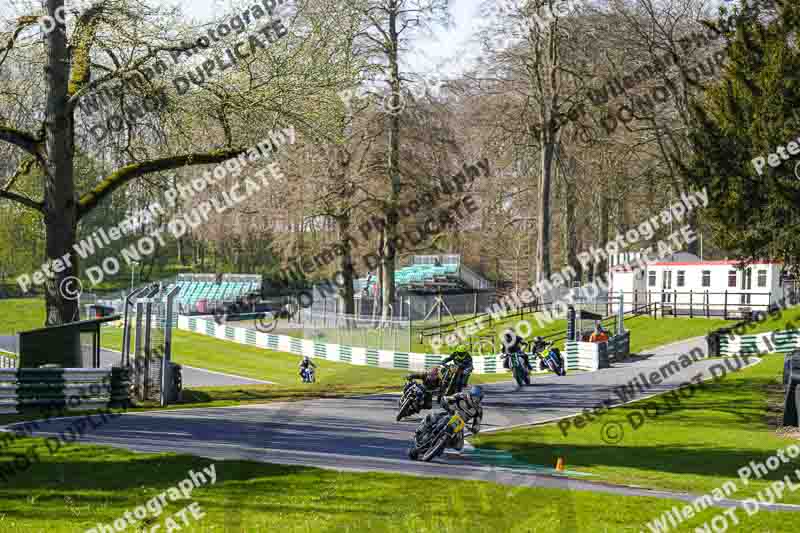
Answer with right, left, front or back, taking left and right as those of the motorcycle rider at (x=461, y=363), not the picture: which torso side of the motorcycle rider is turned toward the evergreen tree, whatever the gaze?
back

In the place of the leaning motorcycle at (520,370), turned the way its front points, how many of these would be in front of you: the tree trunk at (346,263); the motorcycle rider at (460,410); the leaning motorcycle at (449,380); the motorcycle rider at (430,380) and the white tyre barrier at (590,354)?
3

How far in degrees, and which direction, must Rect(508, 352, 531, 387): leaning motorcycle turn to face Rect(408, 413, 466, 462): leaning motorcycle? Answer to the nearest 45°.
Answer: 0° — it already faces it

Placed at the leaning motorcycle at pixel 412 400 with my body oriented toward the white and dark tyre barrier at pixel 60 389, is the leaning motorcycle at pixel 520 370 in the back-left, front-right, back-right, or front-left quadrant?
back-right

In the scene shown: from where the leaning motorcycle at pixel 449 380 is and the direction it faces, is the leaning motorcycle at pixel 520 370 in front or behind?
behind

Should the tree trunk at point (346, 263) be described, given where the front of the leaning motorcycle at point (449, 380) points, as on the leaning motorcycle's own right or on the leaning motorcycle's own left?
on the leaning motorcycle's own right

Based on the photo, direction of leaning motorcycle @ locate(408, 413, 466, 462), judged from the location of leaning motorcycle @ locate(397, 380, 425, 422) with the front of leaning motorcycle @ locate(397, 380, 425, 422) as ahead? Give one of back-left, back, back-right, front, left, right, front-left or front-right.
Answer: front-left

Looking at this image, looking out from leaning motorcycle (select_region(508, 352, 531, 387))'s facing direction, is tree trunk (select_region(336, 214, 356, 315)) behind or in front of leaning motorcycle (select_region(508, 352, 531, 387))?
behind

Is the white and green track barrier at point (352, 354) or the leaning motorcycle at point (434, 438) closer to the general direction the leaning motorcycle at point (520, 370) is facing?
the leaning motorcycle
